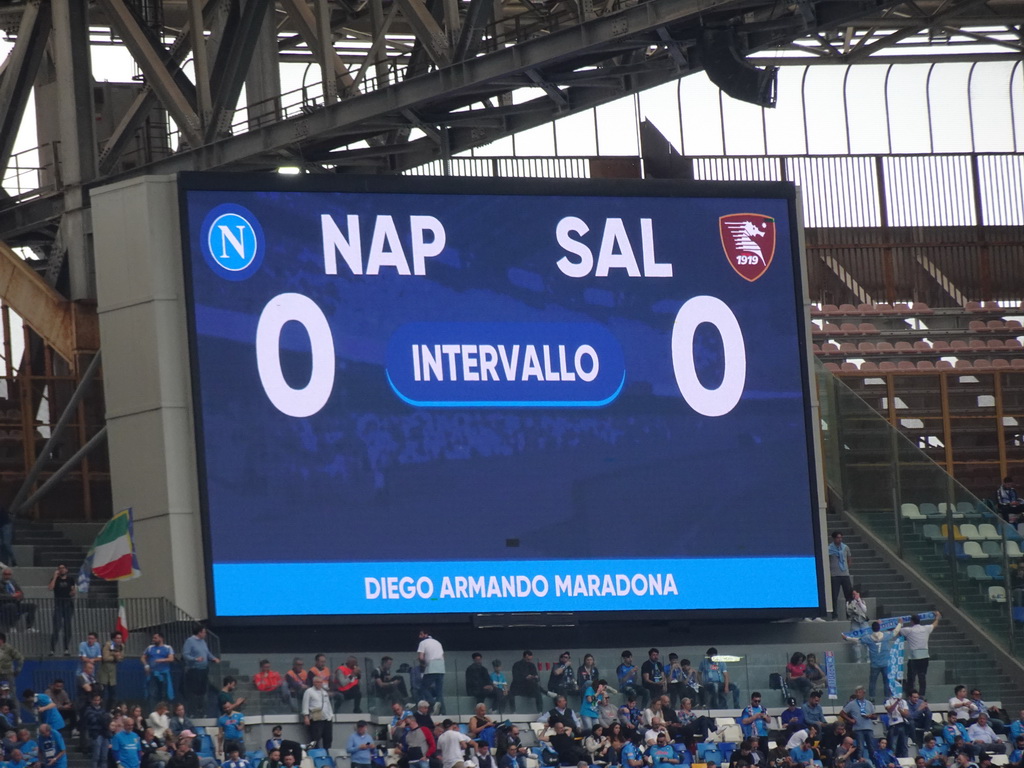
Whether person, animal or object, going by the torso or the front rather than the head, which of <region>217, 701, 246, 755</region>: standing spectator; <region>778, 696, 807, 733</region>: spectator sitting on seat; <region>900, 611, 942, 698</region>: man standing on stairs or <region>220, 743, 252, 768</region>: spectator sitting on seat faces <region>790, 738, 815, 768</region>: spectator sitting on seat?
<region>778, 696, 807, 733</region>: spectator sitting on seat

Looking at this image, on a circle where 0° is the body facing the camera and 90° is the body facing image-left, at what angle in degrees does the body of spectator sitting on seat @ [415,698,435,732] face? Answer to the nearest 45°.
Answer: approximately 0°

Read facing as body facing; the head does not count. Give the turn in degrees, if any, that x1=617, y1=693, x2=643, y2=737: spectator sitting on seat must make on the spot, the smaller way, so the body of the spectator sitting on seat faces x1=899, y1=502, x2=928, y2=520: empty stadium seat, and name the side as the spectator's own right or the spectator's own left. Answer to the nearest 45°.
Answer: approximately 135° to the spectator's own left

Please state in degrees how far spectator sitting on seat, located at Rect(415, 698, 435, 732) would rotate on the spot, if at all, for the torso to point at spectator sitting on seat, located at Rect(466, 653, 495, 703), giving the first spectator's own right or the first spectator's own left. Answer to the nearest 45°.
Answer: approximately 180°

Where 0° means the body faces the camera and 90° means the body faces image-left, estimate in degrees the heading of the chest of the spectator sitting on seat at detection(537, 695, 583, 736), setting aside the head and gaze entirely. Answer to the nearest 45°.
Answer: approximately 0°

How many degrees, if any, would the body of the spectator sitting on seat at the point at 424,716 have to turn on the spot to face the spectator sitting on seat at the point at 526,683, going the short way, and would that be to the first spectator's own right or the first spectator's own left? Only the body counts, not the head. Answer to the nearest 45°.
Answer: approximately 135° to the first spectator's own left

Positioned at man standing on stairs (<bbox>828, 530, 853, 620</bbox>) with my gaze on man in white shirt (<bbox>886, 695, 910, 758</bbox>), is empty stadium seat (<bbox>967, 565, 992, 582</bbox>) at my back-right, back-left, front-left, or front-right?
back-left
